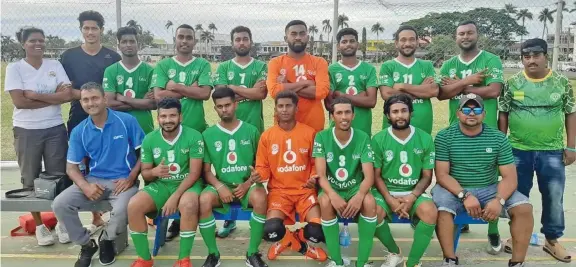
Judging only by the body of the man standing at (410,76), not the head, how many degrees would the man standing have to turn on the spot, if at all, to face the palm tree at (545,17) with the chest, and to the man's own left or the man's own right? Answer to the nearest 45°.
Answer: approximately 135° to the man's own left

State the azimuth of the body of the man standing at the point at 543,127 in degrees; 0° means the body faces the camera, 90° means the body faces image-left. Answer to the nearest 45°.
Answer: approximately 0°

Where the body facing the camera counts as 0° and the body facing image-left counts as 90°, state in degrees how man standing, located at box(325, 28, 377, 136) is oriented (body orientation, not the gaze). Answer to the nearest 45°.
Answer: approximately 0°

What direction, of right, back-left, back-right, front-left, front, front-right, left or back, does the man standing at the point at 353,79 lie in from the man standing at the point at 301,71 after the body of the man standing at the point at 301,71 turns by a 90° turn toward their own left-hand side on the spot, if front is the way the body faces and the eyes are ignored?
front

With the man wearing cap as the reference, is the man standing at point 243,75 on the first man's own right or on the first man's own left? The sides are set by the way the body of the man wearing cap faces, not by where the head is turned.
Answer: on the first man's own right

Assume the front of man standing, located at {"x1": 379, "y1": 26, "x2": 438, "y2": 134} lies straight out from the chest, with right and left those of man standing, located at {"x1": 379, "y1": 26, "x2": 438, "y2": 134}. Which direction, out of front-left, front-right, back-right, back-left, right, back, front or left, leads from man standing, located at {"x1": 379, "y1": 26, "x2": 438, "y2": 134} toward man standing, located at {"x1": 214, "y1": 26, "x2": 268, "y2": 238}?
right

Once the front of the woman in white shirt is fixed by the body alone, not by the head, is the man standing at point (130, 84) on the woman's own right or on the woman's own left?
on the woman's own left

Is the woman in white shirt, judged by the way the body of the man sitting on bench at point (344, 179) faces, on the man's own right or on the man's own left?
on the man's own right
